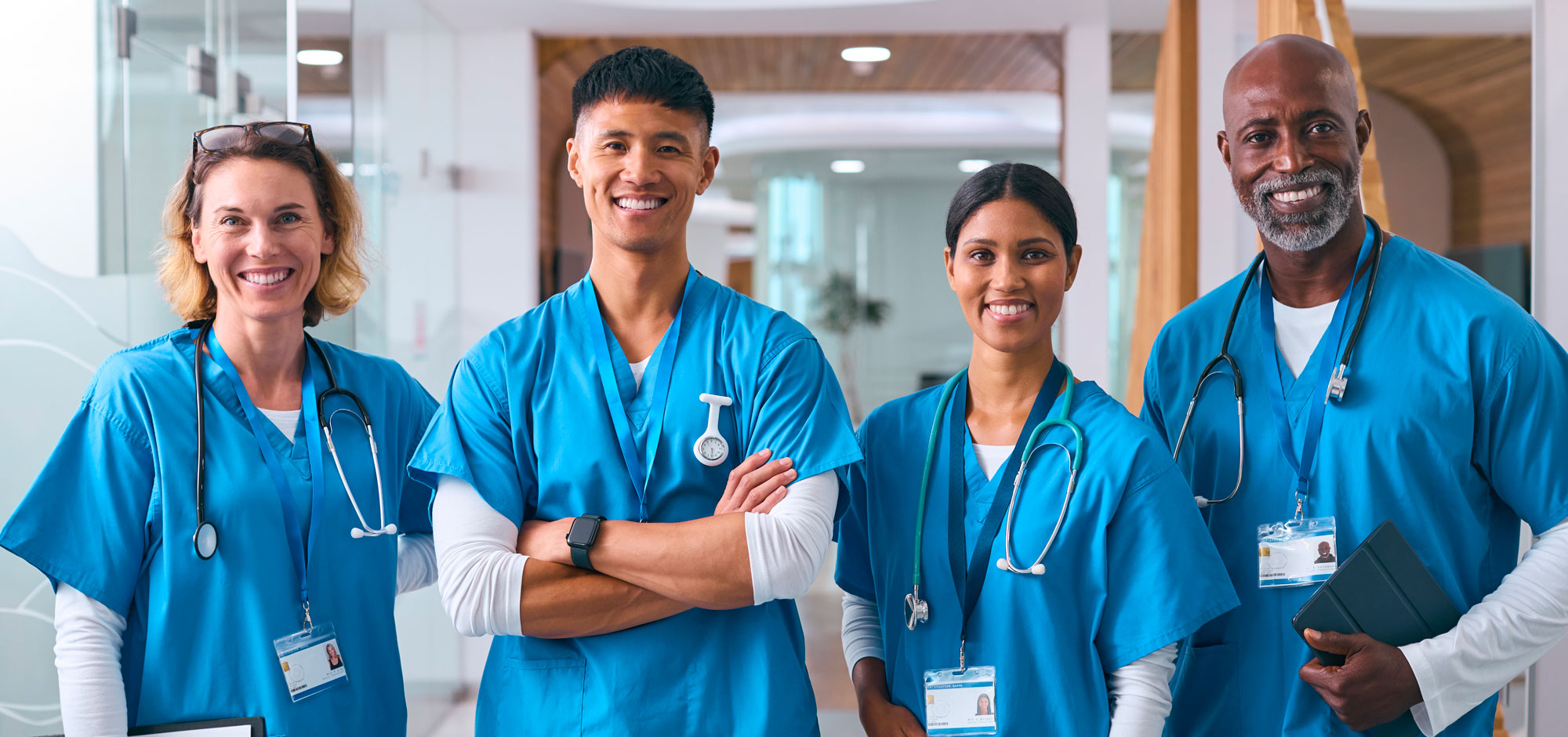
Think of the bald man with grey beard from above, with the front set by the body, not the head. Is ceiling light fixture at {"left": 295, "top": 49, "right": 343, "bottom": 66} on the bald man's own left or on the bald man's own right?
on the bald man's own right

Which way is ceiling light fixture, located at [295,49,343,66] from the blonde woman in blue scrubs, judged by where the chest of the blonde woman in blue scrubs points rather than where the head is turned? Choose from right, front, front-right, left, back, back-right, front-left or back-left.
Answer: back-left

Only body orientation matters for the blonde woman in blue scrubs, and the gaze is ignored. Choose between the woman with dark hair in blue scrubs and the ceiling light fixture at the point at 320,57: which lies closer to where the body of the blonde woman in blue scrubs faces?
the woman with dark hair in blue scrubs

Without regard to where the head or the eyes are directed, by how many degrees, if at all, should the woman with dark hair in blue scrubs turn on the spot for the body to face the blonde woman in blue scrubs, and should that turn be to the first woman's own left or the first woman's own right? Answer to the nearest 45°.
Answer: approximately 45° to the first woman's own right

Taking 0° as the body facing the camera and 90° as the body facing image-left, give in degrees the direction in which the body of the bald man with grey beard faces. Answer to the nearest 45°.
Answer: approximately 45°

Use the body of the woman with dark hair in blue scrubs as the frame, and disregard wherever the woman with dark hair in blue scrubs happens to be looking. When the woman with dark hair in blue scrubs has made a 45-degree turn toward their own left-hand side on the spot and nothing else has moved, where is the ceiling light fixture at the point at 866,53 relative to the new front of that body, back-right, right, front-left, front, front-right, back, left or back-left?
back

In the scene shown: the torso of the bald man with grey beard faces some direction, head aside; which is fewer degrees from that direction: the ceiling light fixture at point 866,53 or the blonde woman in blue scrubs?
the blonde woman in blue scrubs

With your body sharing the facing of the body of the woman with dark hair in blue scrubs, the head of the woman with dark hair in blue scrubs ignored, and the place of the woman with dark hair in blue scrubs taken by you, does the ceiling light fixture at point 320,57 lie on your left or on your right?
on your right
